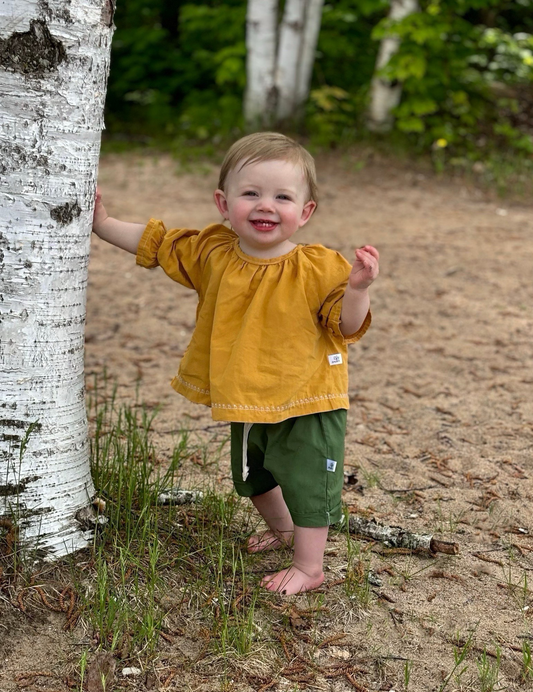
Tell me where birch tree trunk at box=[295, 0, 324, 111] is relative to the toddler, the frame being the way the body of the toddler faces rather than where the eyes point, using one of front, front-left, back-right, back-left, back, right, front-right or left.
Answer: back-right

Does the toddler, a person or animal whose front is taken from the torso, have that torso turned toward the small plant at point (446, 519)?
no

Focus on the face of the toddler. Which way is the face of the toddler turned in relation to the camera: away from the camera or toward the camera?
toward the camera

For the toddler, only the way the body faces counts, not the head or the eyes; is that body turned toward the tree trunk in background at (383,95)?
no

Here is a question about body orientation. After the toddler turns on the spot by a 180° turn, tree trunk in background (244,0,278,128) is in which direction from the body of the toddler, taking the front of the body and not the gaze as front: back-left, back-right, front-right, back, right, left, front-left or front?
front-left

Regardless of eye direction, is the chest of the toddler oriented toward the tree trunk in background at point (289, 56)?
no
